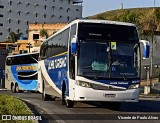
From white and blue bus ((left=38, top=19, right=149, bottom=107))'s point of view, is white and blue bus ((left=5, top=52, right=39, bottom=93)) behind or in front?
behind

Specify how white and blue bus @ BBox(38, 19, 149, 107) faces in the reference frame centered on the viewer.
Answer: facing the viewer and to the right of the viewer
